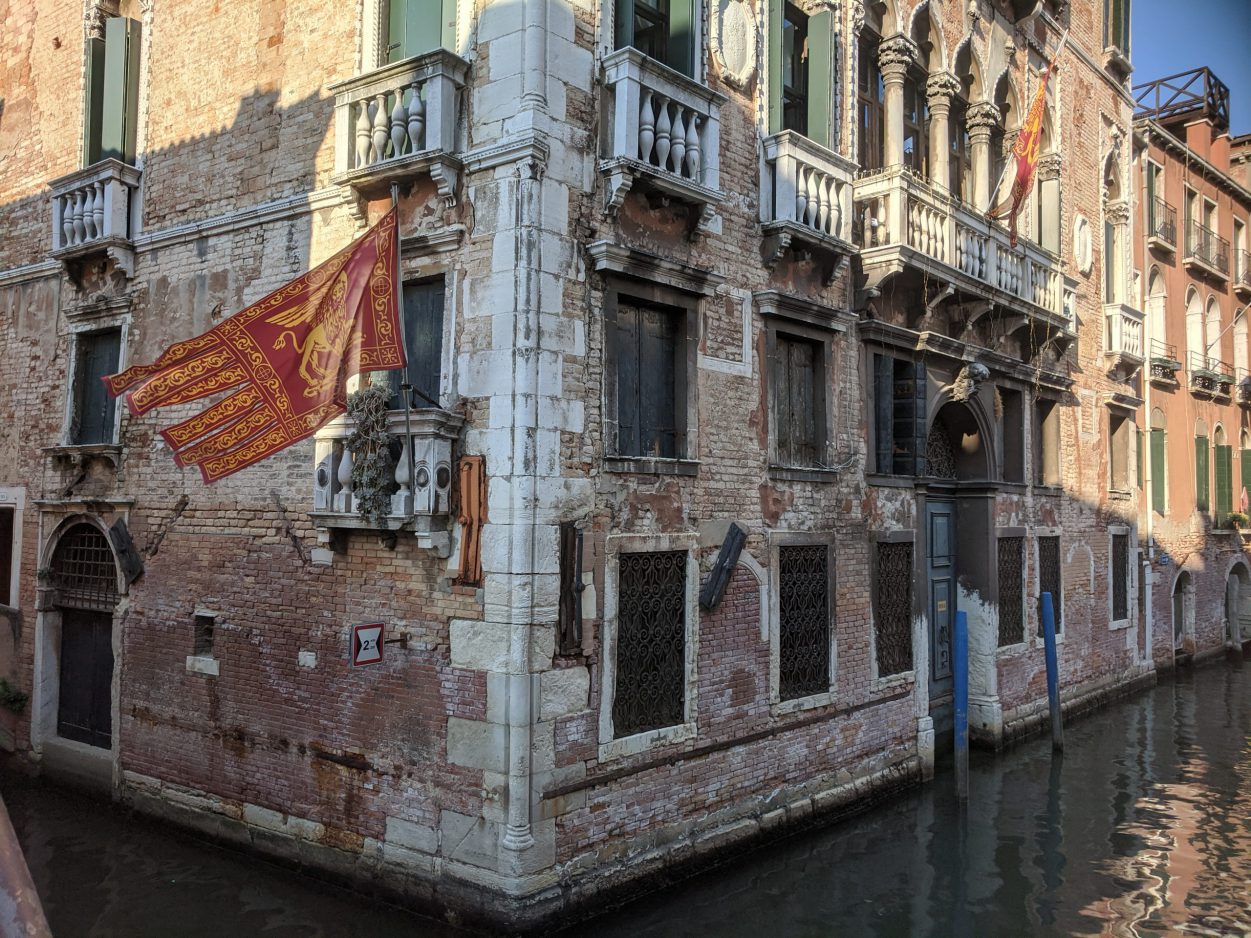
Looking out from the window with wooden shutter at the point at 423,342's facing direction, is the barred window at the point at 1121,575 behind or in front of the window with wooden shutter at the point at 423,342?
behind

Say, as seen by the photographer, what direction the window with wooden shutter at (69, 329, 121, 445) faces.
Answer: facing the viewer and to the left of the viewer

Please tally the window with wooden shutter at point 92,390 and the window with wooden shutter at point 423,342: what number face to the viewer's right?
0

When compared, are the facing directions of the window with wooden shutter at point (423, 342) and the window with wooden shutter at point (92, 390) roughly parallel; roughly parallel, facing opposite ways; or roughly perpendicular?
roughly parallel

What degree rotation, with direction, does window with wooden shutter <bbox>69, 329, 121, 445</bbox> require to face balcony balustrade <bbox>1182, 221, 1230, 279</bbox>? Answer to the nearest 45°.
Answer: approximately 135° to its left

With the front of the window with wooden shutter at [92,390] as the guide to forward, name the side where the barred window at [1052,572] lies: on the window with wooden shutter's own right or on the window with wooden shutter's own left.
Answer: on the window with wooden shutter's own left

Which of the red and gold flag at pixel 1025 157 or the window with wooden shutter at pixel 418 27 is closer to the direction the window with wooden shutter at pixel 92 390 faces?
the window with wooden shutter

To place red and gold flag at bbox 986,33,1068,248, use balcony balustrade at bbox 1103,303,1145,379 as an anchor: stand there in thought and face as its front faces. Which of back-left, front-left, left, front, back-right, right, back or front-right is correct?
front-right

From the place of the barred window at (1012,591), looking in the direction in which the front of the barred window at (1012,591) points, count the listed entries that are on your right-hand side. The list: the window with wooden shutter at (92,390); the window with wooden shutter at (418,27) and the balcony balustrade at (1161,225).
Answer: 2
